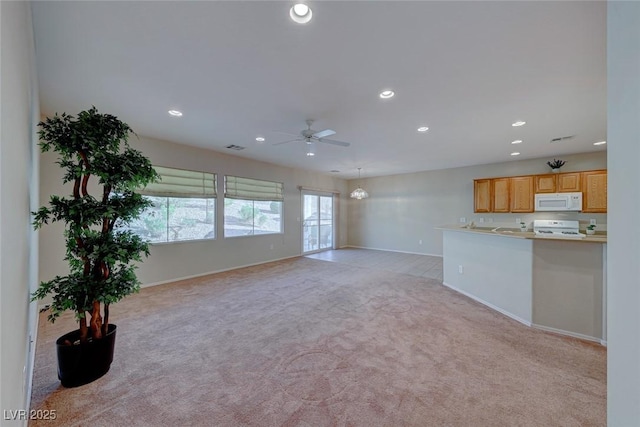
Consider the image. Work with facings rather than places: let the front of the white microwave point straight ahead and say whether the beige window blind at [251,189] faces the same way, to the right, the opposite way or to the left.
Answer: to the left

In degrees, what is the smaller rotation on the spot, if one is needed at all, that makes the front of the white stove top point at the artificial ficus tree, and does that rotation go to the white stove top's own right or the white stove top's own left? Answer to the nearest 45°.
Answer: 0° — it already faces it

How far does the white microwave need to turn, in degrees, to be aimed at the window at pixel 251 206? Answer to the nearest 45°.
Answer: approximately 45° to its right

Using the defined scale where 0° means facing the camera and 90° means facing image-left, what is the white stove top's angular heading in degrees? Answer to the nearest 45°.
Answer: approximately 0°

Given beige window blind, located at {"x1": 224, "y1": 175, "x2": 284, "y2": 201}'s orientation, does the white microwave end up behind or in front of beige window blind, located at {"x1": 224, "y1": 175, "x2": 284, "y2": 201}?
in front

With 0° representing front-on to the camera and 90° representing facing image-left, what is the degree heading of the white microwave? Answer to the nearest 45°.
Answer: approximately 0°

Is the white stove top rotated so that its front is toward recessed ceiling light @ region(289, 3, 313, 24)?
yes

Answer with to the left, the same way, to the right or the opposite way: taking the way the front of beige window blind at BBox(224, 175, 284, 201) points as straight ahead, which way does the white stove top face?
to the right

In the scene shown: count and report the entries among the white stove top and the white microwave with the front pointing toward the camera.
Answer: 2

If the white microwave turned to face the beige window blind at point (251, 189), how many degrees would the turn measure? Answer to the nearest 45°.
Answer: approximately 45° to its right

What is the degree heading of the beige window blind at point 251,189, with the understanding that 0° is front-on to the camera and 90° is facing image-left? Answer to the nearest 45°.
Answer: approximately 315°

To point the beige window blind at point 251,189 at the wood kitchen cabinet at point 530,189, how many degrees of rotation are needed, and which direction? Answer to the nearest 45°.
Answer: approximately 45° to its left

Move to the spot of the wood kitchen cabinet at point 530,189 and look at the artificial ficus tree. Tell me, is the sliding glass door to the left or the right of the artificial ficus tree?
right
